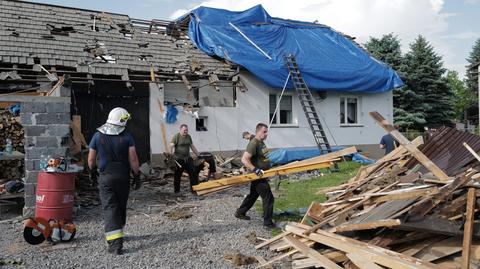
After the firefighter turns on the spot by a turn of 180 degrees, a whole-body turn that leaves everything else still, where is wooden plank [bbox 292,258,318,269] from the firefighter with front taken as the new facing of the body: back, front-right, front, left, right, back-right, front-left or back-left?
front-left

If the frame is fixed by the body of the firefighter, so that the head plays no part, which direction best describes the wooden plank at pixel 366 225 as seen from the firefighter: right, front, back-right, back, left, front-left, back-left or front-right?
back-right

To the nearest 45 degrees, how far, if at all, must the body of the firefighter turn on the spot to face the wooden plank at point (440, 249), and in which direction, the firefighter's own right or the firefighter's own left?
approximately 135° to the firefighter's own right

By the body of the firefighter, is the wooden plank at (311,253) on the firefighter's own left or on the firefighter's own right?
on the firefighter's own right

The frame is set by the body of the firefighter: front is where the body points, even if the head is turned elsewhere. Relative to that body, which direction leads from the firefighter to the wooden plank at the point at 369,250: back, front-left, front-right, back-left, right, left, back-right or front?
back-right

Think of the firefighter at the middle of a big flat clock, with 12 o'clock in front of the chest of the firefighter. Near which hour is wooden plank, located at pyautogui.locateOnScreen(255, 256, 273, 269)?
The wooden plank is roughly at 4 o'clock from the firefighter.

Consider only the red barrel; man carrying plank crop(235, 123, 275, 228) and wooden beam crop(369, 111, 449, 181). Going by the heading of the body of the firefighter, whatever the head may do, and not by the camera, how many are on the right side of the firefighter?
2

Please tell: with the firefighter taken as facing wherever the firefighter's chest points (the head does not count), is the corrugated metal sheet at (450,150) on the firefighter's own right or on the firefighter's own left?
on the firefighter's own right

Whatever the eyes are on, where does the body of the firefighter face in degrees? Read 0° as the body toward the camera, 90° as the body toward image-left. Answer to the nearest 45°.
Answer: approximately 180°
